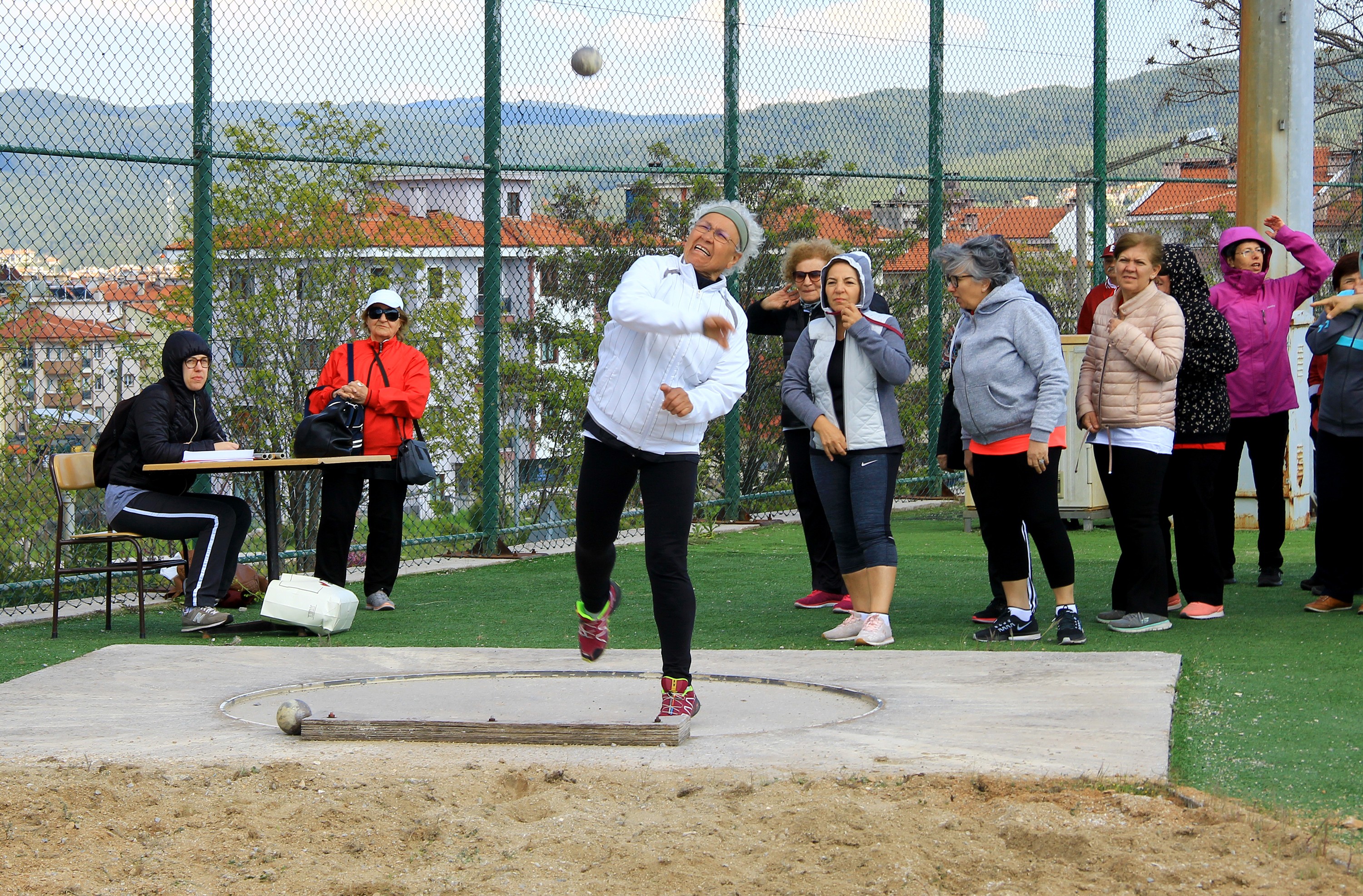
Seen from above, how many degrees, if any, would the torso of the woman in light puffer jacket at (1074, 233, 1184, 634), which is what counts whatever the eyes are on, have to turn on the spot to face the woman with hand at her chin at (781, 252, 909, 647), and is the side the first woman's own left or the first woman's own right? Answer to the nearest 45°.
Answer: approximately 45° to the first woman's own right

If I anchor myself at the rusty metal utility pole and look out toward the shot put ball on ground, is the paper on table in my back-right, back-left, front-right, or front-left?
front-right

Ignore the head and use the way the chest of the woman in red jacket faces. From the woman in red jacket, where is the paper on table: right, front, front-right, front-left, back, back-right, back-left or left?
front-right

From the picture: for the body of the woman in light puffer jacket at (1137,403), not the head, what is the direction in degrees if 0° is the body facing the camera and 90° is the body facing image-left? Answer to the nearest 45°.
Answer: approximately 45°

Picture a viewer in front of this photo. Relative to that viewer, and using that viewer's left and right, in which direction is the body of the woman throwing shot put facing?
facing the viewer

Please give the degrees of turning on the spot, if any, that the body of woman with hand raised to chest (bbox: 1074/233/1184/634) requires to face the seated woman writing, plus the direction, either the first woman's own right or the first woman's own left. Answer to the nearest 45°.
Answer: approximately 45° to the first woman's own right

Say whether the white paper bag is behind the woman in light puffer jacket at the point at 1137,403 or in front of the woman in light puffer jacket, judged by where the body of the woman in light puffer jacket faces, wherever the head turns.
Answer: in front

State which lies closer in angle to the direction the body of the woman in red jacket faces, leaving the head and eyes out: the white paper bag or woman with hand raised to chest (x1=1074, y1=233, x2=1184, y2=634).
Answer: the white paper bag

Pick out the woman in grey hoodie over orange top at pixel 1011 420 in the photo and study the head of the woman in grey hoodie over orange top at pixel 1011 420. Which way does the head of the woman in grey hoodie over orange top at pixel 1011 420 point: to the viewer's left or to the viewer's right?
to the viewer's left

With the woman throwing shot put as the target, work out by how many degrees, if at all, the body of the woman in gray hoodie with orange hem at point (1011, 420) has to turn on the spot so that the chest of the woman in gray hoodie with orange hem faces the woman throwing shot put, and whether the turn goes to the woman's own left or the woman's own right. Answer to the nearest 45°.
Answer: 0° — they already face them

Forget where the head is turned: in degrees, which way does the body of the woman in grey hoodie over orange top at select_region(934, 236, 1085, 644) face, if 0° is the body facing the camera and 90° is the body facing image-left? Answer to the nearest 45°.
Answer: approximately 45°

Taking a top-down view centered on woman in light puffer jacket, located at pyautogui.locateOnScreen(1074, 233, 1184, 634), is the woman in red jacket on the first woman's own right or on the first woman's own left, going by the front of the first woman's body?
on the first woman's own right

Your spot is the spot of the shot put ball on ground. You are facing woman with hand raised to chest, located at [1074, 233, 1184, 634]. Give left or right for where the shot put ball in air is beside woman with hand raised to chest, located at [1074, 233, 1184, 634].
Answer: left
